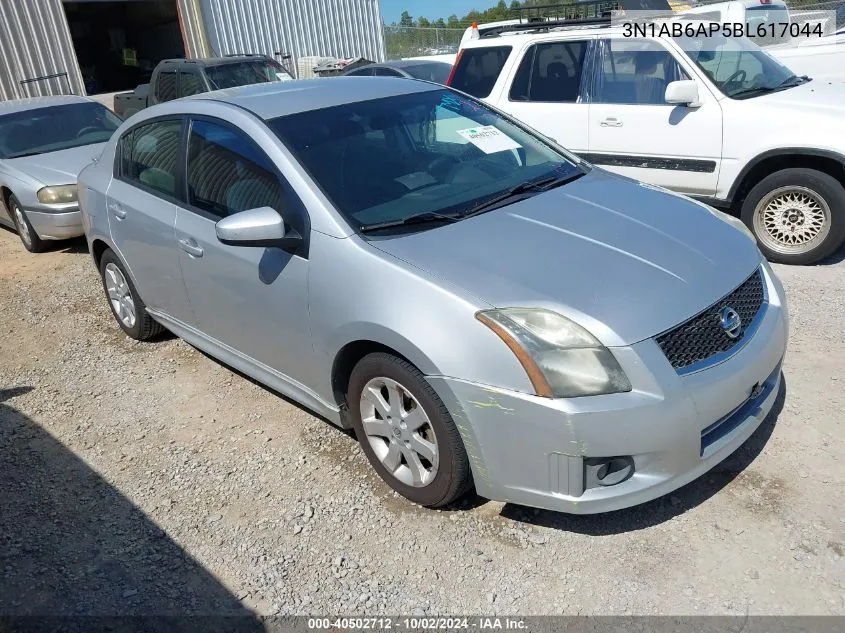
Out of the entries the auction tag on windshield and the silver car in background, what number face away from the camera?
0

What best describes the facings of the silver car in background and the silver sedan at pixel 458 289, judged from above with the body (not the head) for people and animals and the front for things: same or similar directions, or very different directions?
same or similar directions

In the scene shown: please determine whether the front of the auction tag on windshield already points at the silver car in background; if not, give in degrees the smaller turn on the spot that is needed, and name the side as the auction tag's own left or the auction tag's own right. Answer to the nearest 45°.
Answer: approximately 180°

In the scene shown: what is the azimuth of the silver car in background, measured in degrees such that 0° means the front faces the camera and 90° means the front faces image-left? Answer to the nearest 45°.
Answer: approximately 315°

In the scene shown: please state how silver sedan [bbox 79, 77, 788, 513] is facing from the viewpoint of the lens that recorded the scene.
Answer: facing the viewer and to the right of the viewer

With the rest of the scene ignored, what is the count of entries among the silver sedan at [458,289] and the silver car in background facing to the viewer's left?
0

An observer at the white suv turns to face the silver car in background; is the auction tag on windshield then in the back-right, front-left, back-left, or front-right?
front-left

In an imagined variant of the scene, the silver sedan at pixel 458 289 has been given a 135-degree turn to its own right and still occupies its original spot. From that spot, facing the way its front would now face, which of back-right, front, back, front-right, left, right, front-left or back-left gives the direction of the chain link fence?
right

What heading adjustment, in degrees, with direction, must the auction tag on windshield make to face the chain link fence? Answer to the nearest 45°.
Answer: approximately 135° to its left

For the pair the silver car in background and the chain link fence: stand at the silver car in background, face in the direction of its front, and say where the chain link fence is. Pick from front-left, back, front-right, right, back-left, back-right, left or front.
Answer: left
